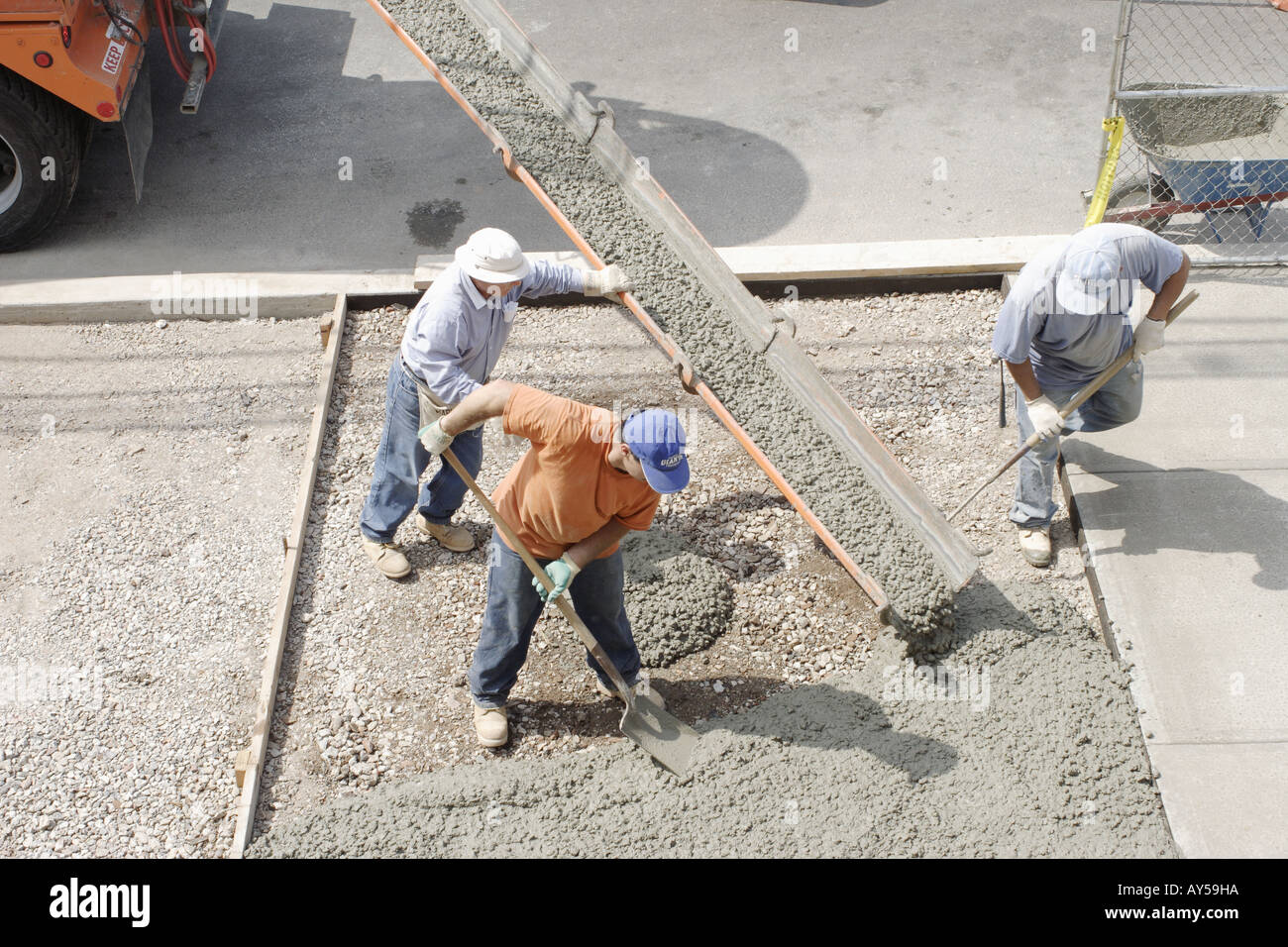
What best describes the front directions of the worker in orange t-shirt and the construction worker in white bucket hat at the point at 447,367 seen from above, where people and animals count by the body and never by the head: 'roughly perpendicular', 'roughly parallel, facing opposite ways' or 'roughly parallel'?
roughly parallel

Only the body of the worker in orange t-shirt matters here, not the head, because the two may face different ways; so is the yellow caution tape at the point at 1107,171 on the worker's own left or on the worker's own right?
on the worker's own left

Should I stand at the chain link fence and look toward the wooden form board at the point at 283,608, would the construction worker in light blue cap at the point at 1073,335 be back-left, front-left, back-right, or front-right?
front-left

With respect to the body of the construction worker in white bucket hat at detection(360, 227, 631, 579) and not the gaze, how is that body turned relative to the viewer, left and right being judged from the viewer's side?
facing the viewer and to the right of the viewer

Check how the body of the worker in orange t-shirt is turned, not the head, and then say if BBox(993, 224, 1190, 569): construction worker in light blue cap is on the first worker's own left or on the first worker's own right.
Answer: on the first worker's own left

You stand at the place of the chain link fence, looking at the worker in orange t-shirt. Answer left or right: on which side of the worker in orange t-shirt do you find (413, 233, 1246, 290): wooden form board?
right

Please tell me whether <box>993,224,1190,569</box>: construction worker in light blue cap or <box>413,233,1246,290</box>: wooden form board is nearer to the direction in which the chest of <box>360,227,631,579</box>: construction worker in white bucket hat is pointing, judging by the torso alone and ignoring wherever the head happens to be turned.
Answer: the construction worker in light blue cap

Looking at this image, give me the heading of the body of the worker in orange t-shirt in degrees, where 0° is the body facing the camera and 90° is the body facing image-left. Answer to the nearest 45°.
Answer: approximately 315°

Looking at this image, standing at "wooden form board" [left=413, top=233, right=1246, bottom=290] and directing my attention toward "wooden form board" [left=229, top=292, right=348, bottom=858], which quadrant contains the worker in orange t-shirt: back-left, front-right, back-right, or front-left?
front-left

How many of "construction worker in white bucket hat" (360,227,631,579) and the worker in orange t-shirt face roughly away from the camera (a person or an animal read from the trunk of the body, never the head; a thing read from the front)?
0

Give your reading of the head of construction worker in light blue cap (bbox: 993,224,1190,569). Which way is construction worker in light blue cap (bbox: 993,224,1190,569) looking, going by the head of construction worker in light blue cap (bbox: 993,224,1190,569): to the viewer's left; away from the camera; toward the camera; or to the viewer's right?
toward the camera
